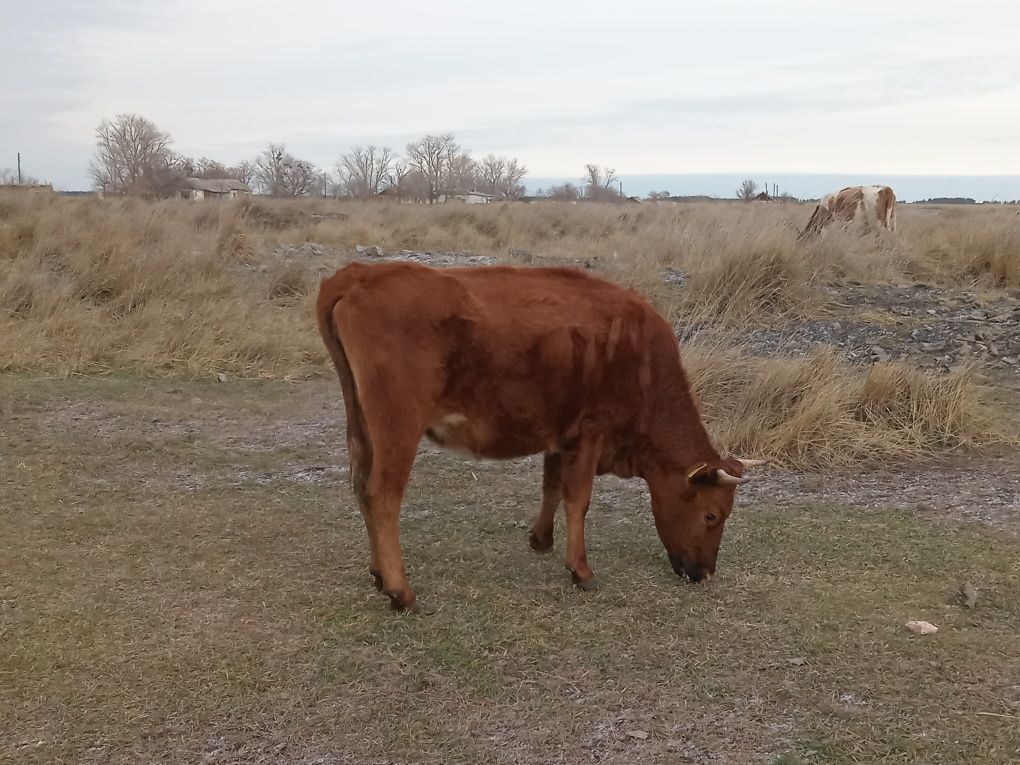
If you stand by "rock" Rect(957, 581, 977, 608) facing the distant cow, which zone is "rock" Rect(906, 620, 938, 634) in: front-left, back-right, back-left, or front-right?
back-left

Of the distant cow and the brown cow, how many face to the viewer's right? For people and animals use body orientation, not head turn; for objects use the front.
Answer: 1

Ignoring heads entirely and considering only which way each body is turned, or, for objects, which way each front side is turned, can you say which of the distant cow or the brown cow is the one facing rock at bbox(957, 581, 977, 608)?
the brown cow

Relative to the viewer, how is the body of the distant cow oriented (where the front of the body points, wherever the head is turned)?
to the viewer's left

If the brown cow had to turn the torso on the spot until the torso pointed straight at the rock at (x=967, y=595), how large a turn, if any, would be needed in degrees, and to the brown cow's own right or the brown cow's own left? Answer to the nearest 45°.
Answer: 0° — it already faces it

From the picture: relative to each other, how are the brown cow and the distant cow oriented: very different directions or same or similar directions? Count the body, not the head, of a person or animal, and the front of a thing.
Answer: very different directions

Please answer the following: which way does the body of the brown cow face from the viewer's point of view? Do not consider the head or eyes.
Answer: to the viewer's right

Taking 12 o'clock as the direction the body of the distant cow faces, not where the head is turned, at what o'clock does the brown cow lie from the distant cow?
The brown cow is roughly at 9 o'clock from the distant cow.

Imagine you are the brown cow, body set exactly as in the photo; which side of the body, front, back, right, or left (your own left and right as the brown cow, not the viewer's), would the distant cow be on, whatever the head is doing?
left

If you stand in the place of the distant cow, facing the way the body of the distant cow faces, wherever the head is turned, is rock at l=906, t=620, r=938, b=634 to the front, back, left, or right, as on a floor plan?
left
